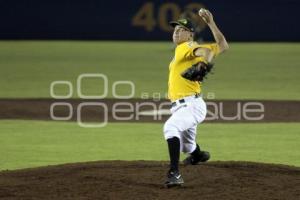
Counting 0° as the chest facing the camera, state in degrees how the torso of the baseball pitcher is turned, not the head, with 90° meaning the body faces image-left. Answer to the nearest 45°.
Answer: approximately 45°
